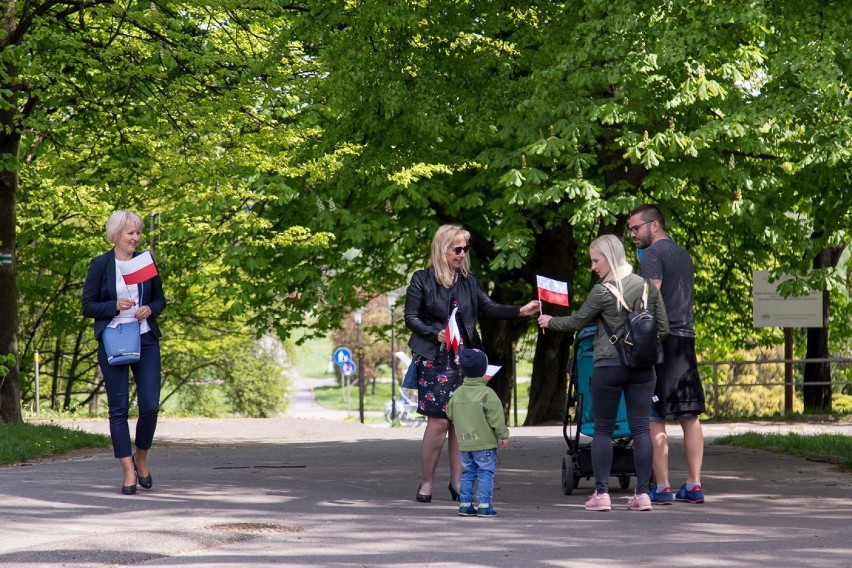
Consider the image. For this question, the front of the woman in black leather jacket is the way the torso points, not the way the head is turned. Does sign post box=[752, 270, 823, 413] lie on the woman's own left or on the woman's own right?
on the woman's own left

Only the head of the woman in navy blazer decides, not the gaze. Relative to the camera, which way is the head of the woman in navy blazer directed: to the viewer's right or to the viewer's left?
to the viewer's right

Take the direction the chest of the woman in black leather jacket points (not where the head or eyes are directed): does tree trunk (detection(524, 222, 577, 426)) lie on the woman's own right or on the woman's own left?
on the woman's own left

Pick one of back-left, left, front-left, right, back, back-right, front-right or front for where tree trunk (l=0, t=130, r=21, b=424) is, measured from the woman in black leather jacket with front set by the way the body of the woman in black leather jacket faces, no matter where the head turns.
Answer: back

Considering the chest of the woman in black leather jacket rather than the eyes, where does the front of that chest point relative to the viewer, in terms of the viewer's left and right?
facing the viewer and to the right of the viewer

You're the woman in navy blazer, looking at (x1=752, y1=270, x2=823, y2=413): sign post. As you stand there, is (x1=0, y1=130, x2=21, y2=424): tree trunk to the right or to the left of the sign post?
left

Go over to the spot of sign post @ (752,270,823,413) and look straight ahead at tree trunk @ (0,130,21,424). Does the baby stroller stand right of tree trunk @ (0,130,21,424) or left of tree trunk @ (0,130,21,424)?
left

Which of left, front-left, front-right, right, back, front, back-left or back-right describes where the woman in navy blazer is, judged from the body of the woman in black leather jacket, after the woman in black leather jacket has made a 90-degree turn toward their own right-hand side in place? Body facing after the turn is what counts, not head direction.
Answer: front-right

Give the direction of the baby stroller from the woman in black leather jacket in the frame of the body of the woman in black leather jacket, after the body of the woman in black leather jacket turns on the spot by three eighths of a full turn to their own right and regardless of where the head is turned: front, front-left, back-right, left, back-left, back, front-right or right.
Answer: back-right
